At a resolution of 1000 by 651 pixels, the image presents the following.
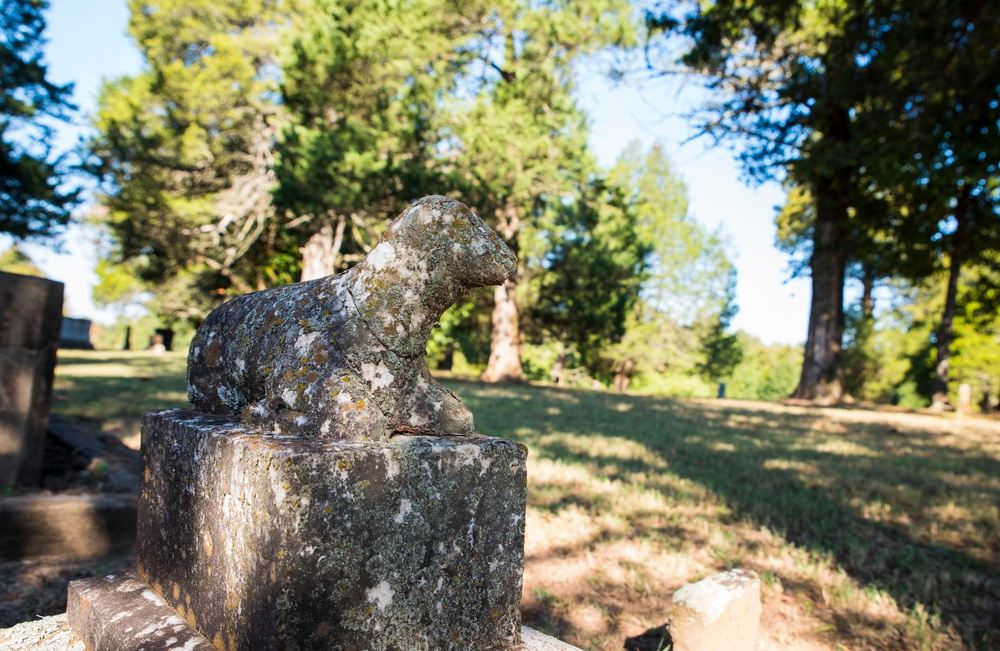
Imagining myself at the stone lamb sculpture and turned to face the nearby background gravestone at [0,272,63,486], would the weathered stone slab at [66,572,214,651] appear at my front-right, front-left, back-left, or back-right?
front-left

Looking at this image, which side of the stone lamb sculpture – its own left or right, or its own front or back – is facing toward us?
right

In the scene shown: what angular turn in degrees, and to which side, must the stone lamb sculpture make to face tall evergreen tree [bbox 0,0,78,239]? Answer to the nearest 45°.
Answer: approximately 135° to its left

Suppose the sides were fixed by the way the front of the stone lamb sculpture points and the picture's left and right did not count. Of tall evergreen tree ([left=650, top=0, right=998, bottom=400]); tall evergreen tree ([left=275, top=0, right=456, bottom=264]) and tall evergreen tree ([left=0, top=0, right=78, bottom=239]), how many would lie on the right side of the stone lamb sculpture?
0

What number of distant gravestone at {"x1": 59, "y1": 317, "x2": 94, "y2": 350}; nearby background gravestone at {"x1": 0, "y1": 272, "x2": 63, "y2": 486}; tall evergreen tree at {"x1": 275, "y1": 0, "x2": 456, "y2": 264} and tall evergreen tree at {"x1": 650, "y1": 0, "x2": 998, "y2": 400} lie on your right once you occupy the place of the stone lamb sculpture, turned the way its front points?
0

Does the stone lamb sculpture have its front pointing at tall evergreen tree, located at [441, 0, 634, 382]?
no

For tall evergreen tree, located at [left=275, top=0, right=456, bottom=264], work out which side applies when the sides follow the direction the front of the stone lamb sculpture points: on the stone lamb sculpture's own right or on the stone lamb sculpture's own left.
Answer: on the stone lamb sculpture's own left

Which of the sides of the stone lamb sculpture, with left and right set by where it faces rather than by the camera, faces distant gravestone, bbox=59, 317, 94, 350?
left

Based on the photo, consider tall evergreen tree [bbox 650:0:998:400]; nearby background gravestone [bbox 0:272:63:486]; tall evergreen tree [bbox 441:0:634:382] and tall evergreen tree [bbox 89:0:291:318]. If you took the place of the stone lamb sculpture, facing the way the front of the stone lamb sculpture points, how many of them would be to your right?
0

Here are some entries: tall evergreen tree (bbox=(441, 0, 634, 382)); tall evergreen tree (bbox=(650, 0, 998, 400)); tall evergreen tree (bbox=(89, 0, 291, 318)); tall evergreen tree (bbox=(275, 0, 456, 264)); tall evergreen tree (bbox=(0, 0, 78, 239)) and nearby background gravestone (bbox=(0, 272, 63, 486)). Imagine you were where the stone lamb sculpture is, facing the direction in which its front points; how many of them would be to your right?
0

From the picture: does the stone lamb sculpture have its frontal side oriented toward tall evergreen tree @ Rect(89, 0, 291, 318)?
no

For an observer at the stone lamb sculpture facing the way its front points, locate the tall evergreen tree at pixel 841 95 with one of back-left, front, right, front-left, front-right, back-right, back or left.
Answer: front-left

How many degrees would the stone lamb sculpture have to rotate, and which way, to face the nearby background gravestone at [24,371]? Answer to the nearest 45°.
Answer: approximately 135° to its left

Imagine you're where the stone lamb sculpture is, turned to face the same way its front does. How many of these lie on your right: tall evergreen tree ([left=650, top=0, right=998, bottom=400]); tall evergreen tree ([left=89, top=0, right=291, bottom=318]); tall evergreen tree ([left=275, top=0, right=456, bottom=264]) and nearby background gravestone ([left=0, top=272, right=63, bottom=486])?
0
